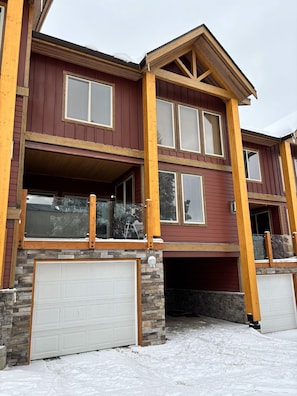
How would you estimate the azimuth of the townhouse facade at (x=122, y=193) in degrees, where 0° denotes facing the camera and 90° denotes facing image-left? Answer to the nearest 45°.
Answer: approximately 315°

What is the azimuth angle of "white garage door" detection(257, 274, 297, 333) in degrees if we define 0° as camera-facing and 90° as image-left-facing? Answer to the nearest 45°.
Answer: approximately 315°
